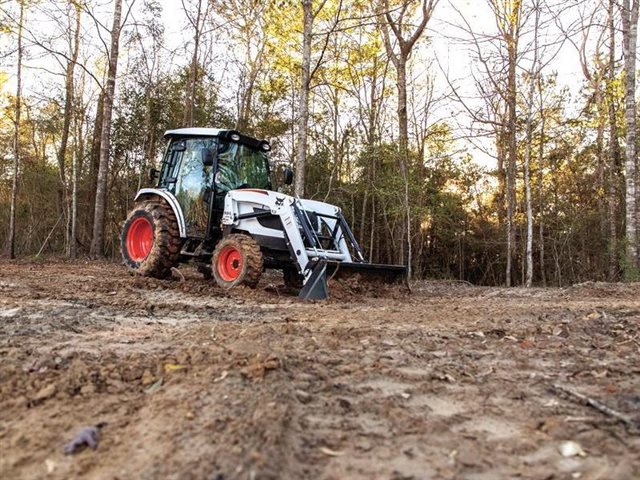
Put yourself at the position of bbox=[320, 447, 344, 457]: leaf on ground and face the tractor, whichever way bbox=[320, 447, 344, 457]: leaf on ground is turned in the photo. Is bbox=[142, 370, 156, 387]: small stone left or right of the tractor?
left

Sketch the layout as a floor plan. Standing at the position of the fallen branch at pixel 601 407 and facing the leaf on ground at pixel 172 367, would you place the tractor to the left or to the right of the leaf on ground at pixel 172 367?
right

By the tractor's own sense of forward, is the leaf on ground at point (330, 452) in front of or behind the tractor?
in front

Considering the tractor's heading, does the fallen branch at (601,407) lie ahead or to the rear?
ahead

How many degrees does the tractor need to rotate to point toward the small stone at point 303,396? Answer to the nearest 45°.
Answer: approximately 45° to its right

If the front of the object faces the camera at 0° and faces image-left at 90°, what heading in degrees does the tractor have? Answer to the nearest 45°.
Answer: approximately 315°
